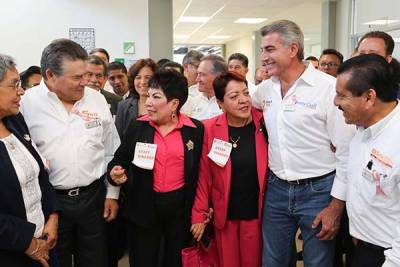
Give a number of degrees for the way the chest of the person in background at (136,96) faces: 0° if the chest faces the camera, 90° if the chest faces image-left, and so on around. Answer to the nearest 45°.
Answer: approximately 0°

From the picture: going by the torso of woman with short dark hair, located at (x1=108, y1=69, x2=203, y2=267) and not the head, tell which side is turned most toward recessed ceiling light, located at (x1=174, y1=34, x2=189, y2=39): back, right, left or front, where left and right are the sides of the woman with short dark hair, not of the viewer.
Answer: back

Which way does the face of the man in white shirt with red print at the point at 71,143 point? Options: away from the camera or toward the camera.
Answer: toward the camera

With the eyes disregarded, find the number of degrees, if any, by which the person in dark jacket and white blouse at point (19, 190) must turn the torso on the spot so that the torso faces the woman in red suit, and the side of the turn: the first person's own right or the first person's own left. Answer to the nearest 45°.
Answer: approximately 45° to the first person's own left

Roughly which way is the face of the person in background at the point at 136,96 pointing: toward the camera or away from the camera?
toward the camera

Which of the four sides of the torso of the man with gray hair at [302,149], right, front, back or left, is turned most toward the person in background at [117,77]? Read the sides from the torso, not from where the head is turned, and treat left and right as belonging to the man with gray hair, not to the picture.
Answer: right

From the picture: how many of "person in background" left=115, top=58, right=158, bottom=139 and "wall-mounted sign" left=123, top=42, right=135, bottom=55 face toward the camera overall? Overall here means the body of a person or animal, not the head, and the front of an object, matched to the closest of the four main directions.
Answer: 2

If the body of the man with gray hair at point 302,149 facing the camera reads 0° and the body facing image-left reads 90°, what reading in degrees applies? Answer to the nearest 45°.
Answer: approximately 45°

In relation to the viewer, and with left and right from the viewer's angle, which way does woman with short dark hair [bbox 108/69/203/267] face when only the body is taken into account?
facing the viewer

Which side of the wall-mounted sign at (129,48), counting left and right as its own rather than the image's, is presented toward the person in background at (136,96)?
front

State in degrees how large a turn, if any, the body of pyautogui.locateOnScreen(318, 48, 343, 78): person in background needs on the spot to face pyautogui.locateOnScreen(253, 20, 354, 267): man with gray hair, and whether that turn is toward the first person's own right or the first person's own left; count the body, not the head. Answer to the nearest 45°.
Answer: approximately 45° to the first person's own left

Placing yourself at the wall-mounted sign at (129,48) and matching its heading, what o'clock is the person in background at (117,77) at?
The person in background is roughly at 12 o'clock from the wall-mounted sign.

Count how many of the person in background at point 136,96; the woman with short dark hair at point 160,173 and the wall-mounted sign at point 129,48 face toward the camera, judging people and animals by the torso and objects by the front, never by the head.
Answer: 3

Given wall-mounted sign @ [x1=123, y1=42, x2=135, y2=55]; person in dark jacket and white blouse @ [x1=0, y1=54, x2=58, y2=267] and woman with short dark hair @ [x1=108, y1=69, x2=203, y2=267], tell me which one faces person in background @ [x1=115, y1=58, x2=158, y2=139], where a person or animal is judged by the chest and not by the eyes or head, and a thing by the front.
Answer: the wall-mounted sign
